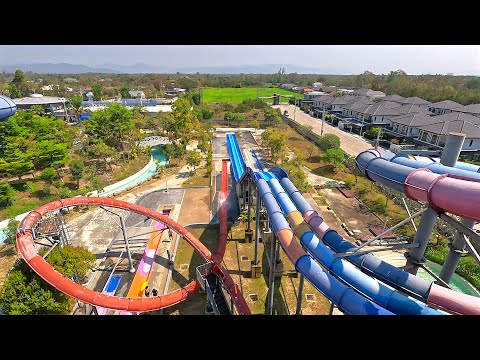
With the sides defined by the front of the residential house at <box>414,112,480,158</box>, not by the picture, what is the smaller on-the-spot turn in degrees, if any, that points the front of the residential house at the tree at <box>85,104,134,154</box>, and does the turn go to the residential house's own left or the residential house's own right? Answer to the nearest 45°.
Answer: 0° — it already faces it

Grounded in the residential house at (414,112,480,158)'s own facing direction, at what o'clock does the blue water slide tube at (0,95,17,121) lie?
The blue water slide tube is roughly at 11 o'clock from the residential house.

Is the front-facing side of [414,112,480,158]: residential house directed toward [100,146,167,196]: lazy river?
yes

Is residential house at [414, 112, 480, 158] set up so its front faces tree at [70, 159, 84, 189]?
yes

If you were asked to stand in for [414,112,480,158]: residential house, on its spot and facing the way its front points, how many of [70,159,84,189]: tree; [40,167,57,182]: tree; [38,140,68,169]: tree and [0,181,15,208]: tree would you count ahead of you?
4

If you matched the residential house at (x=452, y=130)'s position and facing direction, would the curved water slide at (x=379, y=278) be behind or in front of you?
in front

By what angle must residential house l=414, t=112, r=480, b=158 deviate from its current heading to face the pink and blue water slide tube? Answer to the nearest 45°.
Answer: approximately 45° to its left

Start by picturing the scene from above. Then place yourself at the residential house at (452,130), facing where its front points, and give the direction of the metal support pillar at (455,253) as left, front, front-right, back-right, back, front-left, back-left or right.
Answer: front-left

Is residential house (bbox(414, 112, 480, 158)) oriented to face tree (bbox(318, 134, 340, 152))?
yes

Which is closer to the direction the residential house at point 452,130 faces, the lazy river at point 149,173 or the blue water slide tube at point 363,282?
the lazy river

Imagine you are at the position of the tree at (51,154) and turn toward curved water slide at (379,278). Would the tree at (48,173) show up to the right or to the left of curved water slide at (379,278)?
right

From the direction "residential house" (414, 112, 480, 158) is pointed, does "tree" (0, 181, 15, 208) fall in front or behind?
in front

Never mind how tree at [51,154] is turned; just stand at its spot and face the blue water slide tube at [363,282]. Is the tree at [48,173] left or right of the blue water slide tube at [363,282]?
right

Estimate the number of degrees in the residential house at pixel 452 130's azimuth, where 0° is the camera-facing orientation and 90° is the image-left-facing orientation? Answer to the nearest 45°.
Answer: approximately 45°

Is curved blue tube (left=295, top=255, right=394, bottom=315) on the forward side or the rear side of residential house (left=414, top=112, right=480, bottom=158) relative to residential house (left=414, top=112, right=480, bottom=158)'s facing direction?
on the forward side
